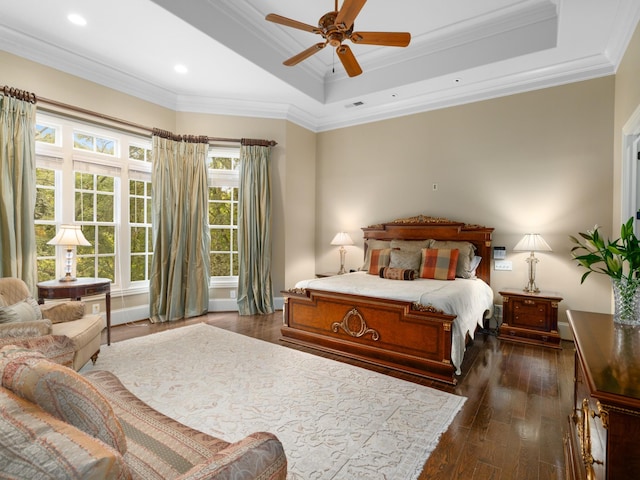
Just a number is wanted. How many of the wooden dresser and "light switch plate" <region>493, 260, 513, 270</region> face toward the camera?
1

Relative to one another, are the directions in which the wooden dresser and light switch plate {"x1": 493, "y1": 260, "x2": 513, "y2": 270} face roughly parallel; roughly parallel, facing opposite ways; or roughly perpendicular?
roughly perpendicular

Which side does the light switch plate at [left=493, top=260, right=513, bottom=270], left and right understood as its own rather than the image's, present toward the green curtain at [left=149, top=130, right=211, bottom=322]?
right

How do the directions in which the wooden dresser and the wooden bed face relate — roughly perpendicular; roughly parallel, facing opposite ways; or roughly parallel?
roughly perpendicular

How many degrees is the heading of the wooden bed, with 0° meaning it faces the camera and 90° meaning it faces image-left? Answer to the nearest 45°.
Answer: approximately 45°

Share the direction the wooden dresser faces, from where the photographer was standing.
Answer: facing to the left of the viewer

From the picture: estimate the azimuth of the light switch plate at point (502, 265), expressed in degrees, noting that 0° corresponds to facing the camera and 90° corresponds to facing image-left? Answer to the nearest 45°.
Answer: approximately 0°

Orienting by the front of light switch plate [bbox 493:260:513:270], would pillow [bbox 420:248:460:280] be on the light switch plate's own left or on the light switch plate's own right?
on the light switch plate's own right

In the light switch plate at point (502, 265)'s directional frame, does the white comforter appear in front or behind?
in front

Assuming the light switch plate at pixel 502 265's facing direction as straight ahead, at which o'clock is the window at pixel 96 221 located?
The window is roughly at 2 o'clock from the light switch plate.

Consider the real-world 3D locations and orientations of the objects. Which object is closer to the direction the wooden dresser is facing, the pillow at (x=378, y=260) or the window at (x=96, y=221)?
the window

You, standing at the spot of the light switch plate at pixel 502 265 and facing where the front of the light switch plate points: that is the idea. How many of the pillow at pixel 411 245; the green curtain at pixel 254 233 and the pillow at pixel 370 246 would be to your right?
3
